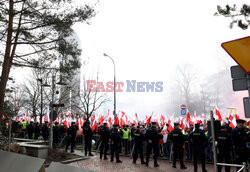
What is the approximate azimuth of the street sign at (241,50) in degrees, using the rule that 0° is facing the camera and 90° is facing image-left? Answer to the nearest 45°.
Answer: approximately 0°

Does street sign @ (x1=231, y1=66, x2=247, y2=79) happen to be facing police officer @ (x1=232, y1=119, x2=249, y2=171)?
yes
